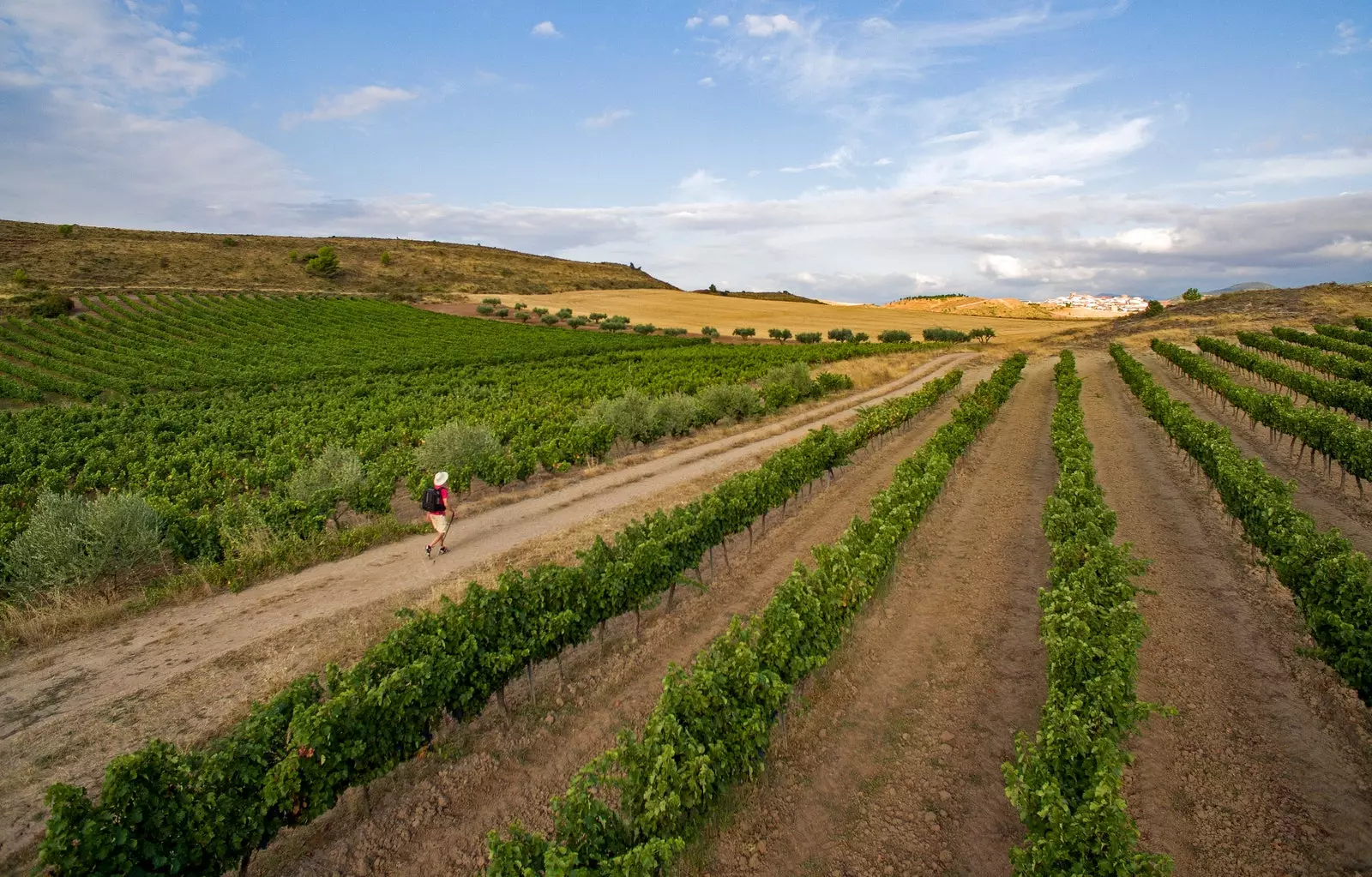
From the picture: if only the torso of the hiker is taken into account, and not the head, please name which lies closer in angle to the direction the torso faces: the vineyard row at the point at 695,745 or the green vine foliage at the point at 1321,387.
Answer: the green vine foliage

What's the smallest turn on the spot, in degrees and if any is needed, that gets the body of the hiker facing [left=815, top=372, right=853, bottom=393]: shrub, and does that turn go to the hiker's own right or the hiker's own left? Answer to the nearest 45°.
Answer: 0° — they already face it

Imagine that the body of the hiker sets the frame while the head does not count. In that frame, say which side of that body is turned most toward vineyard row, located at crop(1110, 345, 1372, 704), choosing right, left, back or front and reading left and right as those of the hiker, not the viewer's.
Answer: right

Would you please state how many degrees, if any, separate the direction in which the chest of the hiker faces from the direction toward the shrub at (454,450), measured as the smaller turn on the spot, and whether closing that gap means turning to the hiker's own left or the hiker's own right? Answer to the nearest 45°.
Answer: approximately 45° to the hiker's own left

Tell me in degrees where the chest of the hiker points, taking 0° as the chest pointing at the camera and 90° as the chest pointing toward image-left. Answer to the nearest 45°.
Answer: approximately 225°

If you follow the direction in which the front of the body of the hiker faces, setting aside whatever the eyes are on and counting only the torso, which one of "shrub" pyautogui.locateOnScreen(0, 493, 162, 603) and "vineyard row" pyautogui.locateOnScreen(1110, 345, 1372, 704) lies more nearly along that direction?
the vineyard row

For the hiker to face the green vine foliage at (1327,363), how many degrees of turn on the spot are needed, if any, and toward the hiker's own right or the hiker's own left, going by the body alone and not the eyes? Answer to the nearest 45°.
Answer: approximately 45° to the hiker's own right

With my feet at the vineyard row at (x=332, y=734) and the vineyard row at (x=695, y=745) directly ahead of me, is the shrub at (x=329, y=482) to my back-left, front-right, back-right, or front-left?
back-left

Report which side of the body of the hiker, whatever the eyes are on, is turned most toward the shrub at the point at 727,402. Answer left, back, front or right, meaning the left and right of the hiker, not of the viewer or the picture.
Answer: front

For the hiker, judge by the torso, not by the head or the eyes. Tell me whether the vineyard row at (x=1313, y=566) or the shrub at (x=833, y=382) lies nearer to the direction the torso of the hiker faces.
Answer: the shrub
